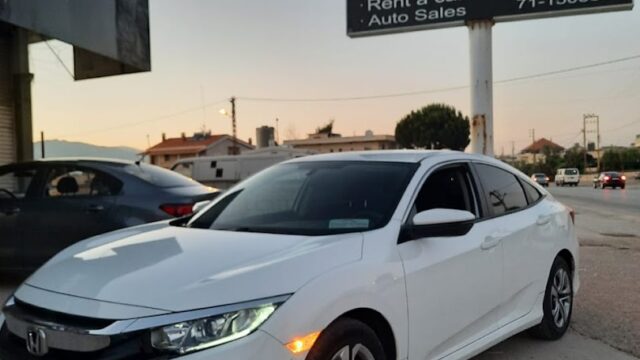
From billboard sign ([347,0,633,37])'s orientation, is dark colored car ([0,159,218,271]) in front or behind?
in front

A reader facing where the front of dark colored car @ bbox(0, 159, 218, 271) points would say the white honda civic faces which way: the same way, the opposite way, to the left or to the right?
to the left

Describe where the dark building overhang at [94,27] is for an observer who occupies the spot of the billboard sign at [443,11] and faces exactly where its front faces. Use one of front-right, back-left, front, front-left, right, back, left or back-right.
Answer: front-right

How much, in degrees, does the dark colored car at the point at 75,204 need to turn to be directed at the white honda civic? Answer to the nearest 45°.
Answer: approximately 135° to its left

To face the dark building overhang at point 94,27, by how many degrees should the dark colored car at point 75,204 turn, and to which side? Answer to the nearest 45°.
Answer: approximately 45° to its right

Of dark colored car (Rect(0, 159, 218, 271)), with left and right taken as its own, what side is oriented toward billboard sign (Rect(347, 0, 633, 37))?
right

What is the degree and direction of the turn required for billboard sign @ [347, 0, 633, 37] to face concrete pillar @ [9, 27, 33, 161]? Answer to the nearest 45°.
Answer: approximately 45° to its right

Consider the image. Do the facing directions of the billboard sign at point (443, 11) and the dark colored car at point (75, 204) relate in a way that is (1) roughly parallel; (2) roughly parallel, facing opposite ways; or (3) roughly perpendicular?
roughly perpendicular

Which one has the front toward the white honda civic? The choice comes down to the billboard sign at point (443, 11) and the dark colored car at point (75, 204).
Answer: the billboard sign

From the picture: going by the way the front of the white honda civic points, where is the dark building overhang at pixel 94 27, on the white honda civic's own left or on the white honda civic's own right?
on the white honda civic's own right

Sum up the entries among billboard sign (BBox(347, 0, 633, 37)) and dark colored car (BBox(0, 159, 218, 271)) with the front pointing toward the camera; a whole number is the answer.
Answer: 1

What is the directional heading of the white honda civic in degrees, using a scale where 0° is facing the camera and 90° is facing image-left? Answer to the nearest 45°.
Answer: approximately 45°

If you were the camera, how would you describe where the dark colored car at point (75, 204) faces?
facing away from the viewer and to the left of the viewer

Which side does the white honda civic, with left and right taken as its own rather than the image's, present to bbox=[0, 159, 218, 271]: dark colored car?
right
